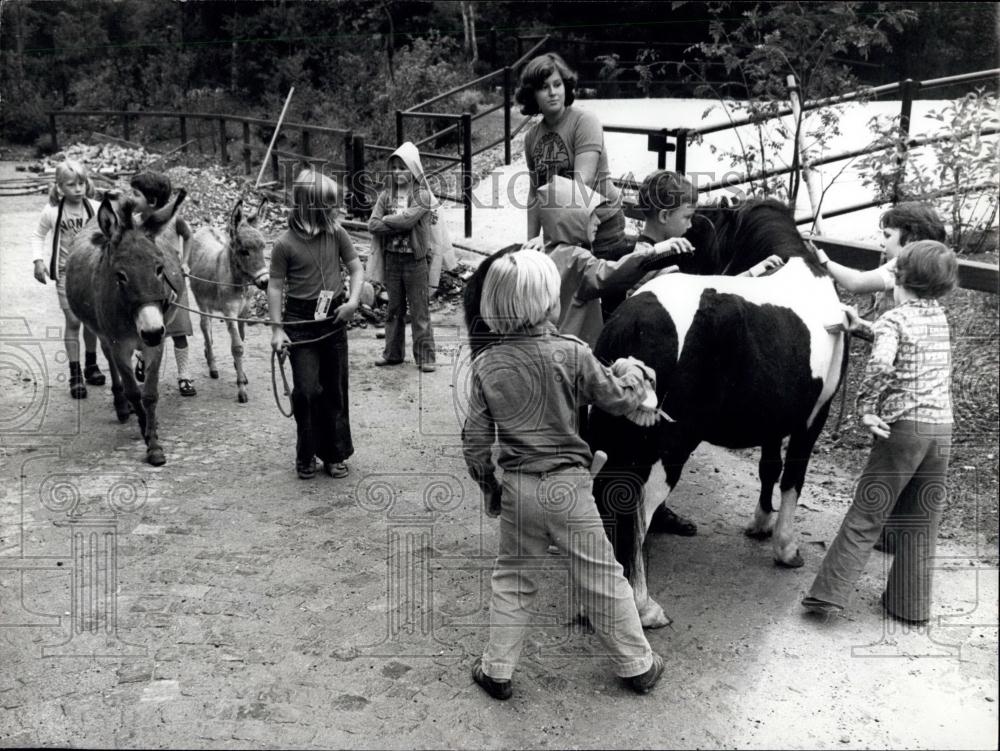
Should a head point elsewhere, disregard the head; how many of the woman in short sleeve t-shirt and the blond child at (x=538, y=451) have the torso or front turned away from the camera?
1

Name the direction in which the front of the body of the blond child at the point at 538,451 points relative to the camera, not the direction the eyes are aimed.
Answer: away from the camera

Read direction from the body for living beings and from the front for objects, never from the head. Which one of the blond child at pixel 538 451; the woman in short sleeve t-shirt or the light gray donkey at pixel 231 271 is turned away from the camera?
the blond child

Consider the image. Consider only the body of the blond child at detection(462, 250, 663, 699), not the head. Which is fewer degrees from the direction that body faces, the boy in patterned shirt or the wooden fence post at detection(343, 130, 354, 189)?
the wooden fence post

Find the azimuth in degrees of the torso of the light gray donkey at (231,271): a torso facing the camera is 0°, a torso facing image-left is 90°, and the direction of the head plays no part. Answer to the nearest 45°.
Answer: approximately 315°

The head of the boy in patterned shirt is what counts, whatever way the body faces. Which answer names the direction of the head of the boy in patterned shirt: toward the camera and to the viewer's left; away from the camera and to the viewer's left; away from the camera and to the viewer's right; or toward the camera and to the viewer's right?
away from the camera and to the viewer's left

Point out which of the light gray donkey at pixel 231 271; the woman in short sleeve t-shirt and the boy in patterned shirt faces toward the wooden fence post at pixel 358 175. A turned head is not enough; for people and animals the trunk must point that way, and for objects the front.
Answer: the boy in patterned shirt

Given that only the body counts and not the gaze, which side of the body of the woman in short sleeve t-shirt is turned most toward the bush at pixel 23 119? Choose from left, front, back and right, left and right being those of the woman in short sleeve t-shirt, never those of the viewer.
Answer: right

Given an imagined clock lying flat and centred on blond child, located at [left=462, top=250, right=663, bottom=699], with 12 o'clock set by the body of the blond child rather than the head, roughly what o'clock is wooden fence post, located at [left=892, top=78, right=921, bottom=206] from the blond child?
The wooden fence post is roughly at 1 o'clock from the blond child.

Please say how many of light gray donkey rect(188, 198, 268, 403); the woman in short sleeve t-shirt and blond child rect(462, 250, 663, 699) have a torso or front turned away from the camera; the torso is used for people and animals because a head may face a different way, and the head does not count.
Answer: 1

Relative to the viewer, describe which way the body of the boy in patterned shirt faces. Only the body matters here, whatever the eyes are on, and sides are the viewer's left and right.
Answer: facing away from the viewer and to the left of the viewer

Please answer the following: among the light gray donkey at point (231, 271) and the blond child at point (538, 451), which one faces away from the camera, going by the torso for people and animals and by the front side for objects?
the blond child

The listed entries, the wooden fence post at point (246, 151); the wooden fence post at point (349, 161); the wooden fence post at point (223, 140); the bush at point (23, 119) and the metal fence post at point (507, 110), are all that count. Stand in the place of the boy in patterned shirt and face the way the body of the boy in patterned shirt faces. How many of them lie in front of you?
5

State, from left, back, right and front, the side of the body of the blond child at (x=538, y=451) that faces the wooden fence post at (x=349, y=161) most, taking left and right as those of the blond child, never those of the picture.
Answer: front
